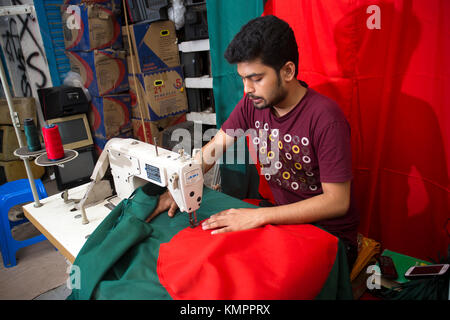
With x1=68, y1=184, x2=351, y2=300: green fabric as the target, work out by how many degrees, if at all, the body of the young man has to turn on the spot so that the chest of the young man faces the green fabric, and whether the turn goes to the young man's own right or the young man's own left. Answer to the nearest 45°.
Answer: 0° — they already face it

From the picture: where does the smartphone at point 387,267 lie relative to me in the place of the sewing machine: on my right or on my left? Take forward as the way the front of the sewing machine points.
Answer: on my right

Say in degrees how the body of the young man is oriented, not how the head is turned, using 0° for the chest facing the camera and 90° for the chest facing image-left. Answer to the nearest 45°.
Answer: approximately 45°

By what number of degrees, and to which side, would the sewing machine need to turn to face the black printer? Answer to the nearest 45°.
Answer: approximately 45° to its left

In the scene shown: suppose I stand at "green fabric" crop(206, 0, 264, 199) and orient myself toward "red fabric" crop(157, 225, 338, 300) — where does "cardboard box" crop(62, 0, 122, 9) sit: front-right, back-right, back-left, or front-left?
back-right

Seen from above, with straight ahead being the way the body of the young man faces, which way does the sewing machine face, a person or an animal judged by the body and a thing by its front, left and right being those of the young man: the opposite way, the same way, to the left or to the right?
the opposite way

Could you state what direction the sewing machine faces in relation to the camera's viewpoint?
facing away from the viewer and to the right of the viewer

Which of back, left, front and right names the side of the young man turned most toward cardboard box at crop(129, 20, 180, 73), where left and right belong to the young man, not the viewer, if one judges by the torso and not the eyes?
right

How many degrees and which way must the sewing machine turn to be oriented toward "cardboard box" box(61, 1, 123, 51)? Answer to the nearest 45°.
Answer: approximately 45° to its left

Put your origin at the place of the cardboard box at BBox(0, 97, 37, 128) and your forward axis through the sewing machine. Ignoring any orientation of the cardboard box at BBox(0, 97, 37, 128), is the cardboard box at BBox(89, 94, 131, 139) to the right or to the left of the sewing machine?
left
